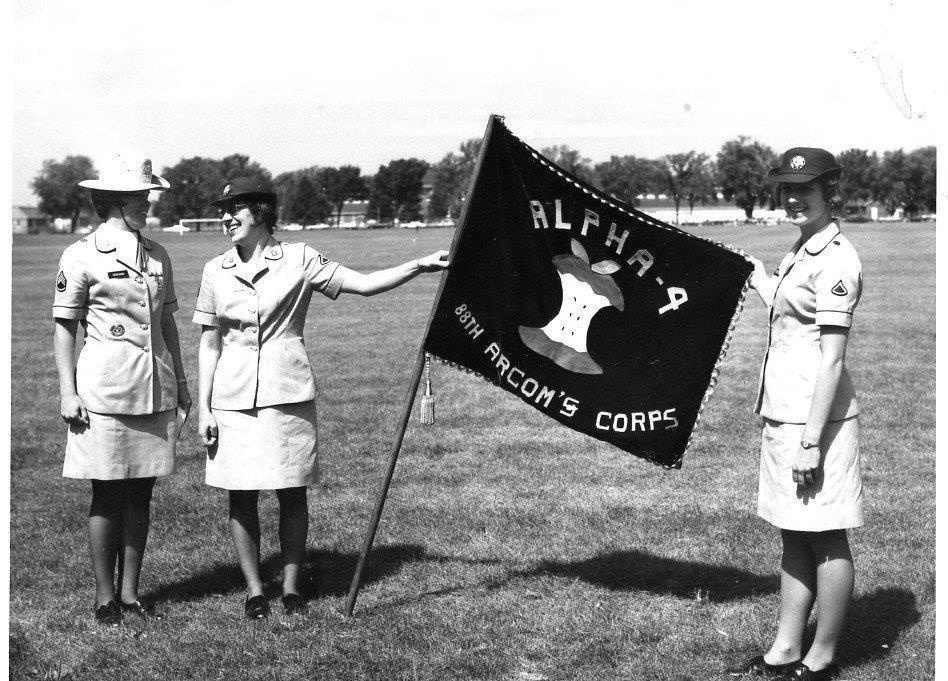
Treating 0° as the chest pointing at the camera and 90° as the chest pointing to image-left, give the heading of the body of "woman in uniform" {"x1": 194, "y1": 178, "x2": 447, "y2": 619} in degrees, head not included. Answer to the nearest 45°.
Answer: approximately 0°

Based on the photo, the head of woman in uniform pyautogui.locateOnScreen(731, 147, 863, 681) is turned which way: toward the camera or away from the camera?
toward the camera

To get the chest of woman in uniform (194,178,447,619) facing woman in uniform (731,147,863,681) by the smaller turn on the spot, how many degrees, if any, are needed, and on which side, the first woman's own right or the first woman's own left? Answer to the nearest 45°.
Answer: approximately 45° to the first woman's own left

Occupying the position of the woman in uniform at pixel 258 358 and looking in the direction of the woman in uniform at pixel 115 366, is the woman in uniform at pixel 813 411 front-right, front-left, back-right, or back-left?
back-left

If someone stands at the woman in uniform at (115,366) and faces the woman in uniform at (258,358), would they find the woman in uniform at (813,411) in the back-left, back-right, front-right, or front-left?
front-right

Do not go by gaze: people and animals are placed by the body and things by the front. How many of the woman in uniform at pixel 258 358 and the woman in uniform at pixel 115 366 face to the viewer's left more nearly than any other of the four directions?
0

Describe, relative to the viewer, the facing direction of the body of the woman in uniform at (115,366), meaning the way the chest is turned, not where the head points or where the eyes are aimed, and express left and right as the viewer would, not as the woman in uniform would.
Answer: facing the viewer and to the right of the viewer

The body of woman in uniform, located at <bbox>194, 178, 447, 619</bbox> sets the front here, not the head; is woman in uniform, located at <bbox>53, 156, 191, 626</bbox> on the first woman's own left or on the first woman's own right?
on the first woman's own right
